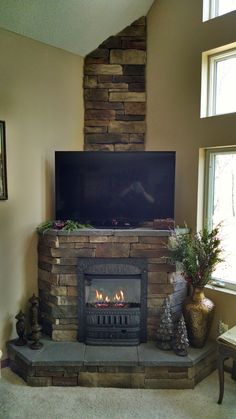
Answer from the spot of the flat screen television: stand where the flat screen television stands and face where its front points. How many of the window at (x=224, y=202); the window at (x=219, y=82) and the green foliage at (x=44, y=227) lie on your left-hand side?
2

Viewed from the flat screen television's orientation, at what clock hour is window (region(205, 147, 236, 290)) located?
The window is roughly at 9 o'clock from the flat screen television.

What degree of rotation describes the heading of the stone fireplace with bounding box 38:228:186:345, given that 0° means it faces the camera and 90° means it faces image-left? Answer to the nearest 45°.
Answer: approximately 0°

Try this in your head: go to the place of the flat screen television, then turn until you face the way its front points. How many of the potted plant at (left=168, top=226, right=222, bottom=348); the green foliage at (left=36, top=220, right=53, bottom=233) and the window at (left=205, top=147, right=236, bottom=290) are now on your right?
1

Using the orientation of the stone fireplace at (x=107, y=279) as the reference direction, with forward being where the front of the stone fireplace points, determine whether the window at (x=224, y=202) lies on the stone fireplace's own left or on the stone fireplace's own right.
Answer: on the stone fireplace's own left

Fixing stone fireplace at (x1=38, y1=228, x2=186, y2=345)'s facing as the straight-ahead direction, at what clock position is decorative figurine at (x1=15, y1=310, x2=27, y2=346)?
The decorative figurine is roughly at 3 o'clock from the stone fireplace.

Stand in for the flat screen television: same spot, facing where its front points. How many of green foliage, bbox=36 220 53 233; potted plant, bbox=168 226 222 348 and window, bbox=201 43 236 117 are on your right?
1
